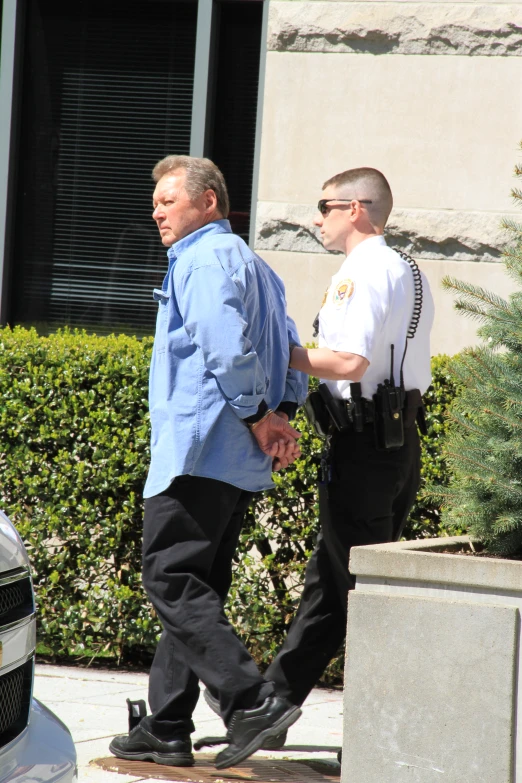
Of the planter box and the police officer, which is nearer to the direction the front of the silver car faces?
the planter box

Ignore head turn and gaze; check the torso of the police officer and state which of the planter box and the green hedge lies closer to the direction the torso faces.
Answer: the green hedge

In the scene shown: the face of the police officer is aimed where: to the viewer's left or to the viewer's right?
to the viewer's left

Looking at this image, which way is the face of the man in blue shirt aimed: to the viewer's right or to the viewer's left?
to the viewer's left

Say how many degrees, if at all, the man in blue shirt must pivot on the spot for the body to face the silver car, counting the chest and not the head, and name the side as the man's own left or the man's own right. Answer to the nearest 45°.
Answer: approximately 90° to the man's own left

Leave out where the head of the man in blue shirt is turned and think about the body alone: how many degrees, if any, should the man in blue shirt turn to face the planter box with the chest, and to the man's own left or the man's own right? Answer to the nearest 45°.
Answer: approximately 135° to the man's own left

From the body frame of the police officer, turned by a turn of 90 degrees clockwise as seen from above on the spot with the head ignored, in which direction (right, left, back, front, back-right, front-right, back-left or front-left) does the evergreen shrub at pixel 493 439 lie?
back-right

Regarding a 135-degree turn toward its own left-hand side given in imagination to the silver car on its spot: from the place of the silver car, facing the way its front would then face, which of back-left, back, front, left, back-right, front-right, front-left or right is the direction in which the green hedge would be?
front

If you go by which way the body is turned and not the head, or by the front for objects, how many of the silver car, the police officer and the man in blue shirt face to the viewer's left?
2

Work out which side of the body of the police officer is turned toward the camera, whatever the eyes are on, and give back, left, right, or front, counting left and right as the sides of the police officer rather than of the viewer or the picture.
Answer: left

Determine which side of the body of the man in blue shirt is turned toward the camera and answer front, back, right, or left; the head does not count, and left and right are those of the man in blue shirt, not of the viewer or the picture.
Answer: left
